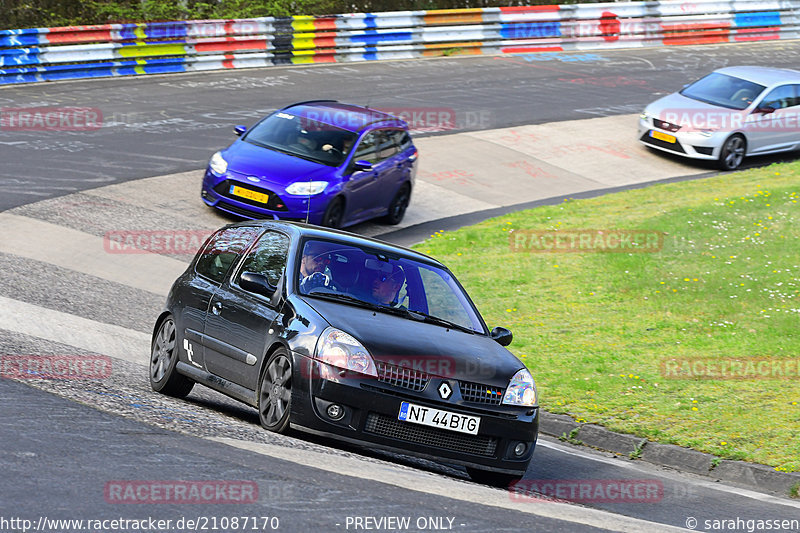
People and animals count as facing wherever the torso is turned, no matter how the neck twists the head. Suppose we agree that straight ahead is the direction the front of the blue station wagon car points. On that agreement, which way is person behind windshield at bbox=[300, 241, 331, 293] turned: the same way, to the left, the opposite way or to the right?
to the left

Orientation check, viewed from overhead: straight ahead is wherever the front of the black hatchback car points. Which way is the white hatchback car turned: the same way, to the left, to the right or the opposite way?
to the right

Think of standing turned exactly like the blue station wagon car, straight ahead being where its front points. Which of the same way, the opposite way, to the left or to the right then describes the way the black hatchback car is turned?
to the left

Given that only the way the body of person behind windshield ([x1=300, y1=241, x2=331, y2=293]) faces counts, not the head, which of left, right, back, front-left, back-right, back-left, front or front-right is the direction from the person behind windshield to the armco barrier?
back-left

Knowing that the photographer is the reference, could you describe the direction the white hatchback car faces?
facing the viewer and to the left of the viewer

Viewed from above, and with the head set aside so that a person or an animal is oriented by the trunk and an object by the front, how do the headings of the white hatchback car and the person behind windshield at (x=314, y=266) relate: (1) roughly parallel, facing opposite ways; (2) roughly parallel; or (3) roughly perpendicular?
roughly perpendicular

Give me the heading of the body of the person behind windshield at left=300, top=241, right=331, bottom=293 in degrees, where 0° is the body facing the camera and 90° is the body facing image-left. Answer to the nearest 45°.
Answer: approximately 315°

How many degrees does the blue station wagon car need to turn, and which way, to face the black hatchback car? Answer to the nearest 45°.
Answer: approximately 45° to its left

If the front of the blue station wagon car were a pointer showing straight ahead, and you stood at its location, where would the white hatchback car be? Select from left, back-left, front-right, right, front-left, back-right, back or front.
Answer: back

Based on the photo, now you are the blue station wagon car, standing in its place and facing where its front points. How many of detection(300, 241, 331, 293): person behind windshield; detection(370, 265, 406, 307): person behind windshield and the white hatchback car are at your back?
1

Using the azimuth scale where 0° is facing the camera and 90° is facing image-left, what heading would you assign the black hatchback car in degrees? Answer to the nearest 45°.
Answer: approximately 315°

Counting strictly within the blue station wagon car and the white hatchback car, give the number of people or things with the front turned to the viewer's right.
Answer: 0

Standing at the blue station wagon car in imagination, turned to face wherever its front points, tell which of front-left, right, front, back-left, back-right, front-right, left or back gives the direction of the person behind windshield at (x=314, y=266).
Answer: front-left

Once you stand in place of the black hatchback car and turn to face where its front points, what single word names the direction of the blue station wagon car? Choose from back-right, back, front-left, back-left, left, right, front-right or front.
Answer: back-left

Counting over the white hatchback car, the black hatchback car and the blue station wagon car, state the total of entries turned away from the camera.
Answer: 0

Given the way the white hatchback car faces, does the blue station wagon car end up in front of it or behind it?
in front

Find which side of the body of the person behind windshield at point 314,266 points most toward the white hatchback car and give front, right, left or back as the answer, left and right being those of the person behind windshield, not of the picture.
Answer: left

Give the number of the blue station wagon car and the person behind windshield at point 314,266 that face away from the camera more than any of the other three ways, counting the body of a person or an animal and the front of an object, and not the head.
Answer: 0
